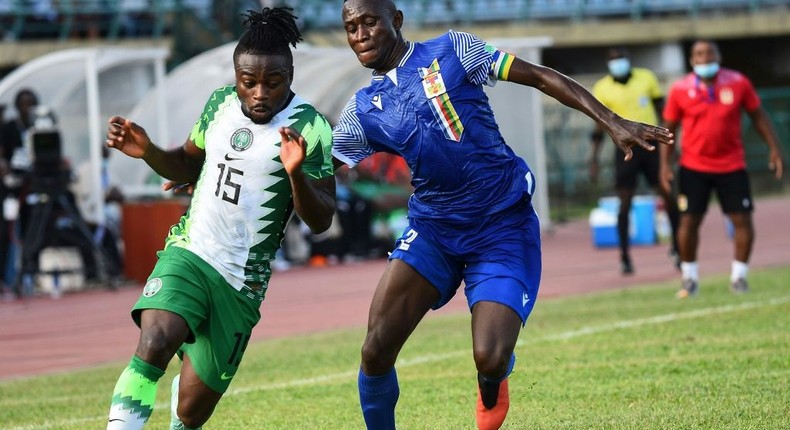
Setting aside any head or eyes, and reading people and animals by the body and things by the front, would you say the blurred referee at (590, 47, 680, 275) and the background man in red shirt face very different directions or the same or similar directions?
same or similar directions

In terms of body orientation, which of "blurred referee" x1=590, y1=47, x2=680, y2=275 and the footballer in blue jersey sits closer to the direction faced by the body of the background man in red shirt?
the footballer in blue jersey

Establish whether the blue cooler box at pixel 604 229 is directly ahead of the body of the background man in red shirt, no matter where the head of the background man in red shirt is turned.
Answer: no

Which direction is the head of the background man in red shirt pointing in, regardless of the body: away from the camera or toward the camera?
toward the camera

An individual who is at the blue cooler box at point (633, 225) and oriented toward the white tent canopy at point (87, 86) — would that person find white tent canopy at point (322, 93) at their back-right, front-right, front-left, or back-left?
front-right

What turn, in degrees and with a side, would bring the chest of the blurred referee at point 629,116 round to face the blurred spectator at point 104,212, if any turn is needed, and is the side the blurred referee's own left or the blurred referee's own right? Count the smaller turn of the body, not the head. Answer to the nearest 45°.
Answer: approximately 90° to the blurred referee's own right

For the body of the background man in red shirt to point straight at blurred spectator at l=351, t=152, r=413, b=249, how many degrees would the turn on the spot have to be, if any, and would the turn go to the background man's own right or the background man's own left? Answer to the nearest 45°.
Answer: approximately 135° to the background man's own right

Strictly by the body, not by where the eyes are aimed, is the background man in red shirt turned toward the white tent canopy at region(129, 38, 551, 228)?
no

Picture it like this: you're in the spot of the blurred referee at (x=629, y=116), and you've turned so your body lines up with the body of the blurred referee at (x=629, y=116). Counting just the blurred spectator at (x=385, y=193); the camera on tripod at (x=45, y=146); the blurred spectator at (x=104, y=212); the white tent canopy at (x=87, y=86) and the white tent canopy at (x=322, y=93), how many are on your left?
0

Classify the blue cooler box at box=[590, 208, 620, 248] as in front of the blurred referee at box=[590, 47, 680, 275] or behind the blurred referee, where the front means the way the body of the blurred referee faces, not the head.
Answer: behind

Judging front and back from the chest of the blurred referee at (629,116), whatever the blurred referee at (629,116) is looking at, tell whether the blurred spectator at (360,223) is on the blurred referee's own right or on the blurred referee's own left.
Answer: on the blurred referee's own right

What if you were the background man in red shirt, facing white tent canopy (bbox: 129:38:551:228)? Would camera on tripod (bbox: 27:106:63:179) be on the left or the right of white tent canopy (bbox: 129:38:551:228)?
left

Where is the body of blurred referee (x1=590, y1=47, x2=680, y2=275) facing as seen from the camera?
toward the camera
